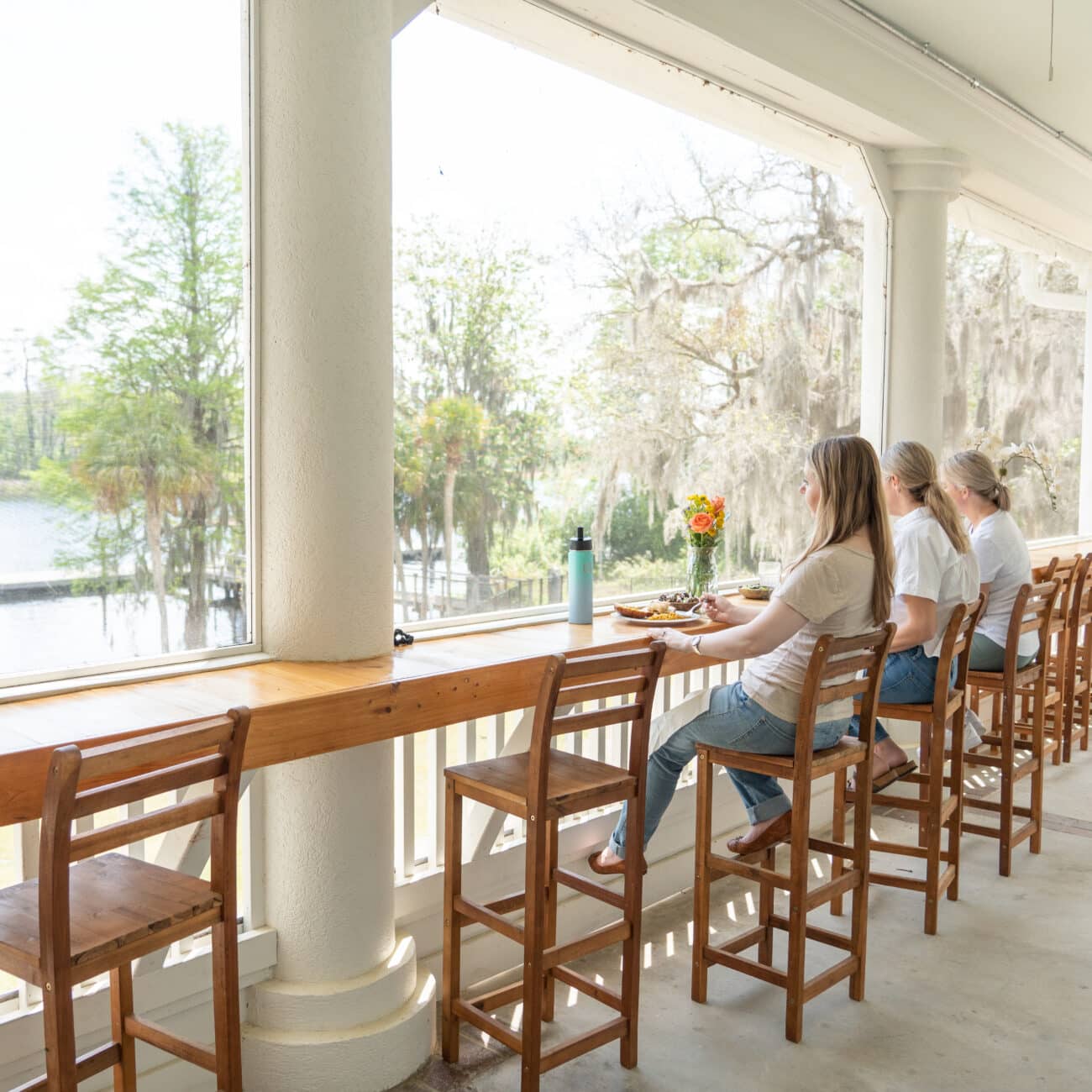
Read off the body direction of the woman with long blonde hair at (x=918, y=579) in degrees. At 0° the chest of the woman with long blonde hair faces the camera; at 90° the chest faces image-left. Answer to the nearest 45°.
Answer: approximately 90°

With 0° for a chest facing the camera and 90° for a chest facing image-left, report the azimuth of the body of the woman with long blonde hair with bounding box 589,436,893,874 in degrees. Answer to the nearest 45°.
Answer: approximately 90°

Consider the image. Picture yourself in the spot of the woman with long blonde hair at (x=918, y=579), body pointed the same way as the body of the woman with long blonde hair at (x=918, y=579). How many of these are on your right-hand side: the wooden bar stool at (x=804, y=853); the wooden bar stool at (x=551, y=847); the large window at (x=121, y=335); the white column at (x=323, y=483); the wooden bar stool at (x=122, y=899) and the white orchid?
1

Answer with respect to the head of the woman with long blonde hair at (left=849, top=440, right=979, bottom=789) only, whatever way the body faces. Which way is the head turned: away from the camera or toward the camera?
away from the camera

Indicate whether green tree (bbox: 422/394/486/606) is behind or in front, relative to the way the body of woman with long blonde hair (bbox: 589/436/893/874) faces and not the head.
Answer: in front

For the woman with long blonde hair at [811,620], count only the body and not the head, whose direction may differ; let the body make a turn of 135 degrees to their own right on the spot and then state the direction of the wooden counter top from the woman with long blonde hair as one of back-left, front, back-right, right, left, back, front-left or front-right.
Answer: back

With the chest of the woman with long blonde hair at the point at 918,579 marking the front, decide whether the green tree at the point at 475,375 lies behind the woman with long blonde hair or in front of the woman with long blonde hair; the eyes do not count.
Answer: in front

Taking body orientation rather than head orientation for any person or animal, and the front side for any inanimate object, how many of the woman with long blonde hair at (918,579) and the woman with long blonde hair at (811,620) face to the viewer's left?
2

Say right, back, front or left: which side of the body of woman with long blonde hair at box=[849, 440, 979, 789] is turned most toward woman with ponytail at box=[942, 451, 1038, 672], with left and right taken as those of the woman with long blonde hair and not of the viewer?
right

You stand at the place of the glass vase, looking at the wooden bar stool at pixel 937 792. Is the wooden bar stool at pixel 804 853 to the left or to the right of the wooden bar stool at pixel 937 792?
right

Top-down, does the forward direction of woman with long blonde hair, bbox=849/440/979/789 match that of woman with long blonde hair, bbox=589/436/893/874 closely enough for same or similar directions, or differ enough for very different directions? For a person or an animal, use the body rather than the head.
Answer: same or similar directions

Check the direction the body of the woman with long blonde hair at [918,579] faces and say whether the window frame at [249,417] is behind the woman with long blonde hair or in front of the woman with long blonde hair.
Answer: in front

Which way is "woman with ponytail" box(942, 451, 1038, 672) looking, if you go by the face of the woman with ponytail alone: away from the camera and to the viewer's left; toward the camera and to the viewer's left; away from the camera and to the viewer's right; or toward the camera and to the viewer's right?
away from the camera and to the viewer's left
